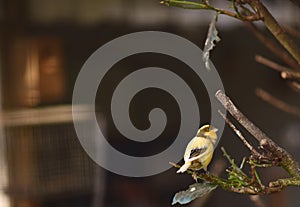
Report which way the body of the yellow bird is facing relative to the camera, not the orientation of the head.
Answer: to the viewer's right
